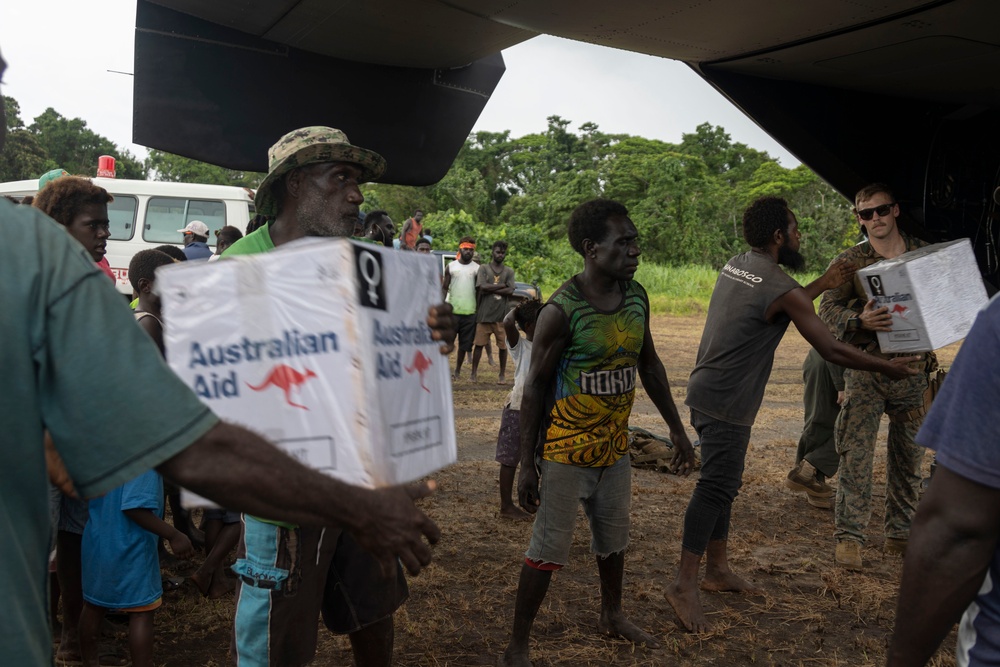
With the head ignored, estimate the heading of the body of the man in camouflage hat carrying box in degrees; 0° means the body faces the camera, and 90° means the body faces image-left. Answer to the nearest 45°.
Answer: approximately 315°

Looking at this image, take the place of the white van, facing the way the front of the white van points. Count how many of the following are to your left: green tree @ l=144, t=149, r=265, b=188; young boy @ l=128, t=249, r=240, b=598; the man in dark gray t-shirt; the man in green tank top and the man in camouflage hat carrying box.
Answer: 4

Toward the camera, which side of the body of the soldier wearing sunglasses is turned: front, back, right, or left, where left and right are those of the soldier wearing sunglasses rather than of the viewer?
front

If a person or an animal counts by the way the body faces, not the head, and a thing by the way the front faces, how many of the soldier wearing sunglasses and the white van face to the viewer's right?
0

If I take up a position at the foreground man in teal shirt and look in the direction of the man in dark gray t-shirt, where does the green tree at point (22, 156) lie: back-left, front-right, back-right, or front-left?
front-left

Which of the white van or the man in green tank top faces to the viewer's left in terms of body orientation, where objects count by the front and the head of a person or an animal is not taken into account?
the white van

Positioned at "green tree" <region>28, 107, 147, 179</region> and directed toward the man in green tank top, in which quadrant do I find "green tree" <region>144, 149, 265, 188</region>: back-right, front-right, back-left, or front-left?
front-left

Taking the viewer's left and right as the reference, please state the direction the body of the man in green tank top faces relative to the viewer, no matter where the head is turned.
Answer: facing the viewer and to the right of the viewer

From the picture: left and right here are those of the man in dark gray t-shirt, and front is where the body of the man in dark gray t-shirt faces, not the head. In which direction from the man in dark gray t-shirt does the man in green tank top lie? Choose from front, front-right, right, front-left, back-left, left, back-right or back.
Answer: back

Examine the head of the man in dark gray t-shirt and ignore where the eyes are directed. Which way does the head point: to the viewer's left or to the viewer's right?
to the viewer's right

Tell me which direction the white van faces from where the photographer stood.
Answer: facing to the left of the viewer
